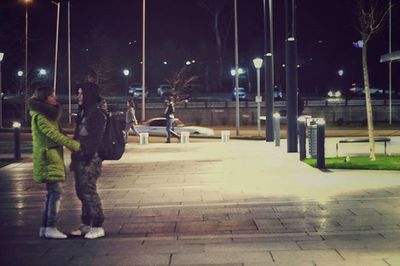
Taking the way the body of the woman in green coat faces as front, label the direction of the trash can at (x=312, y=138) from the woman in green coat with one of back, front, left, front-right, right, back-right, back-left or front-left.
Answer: front-left

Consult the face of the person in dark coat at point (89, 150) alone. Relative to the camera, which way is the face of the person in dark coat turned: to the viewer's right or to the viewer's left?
to the viewer's left

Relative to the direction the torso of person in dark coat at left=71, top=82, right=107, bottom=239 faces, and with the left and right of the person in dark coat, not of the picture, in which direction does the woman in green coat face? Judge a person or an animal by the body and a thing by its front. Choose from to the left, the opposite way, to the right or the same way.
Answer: the opposite way

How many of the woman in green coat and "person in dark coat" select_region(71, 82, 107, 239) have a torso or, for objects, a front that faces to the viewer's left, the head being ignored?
1

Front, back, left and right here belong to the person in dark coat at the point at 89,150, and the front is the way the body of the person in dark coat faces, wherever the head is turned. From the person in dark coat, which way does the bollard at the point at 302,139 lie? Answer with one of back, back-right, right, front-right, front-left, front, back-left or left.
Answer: back-right

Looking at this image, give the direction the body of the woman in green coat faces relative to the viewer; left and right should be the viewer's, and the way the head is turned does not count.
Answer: facing to the right of the viewer

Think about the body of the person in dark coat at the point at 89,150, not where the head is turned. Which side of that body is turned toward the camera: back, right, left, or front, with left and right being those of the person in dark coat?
left

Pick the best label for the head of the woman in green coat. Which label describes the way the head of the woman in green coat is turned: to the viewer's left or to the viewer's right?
to the viewer's right

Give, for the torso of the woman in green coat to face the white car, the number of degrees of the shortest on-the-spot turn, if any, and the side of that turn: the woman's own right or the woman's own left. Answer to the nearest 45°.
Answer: approximately 90° to the woman's own left

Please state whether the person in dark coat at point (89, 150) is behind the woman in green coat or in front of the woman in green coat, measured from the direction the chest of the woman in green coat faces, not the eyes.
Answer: in front

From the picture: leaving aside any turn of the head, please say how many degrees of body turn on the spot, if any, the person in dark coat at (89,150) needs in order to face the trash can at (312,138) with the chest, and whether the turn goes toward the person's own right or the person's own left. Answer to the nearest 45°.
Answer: approximately 135° to the person's own right
